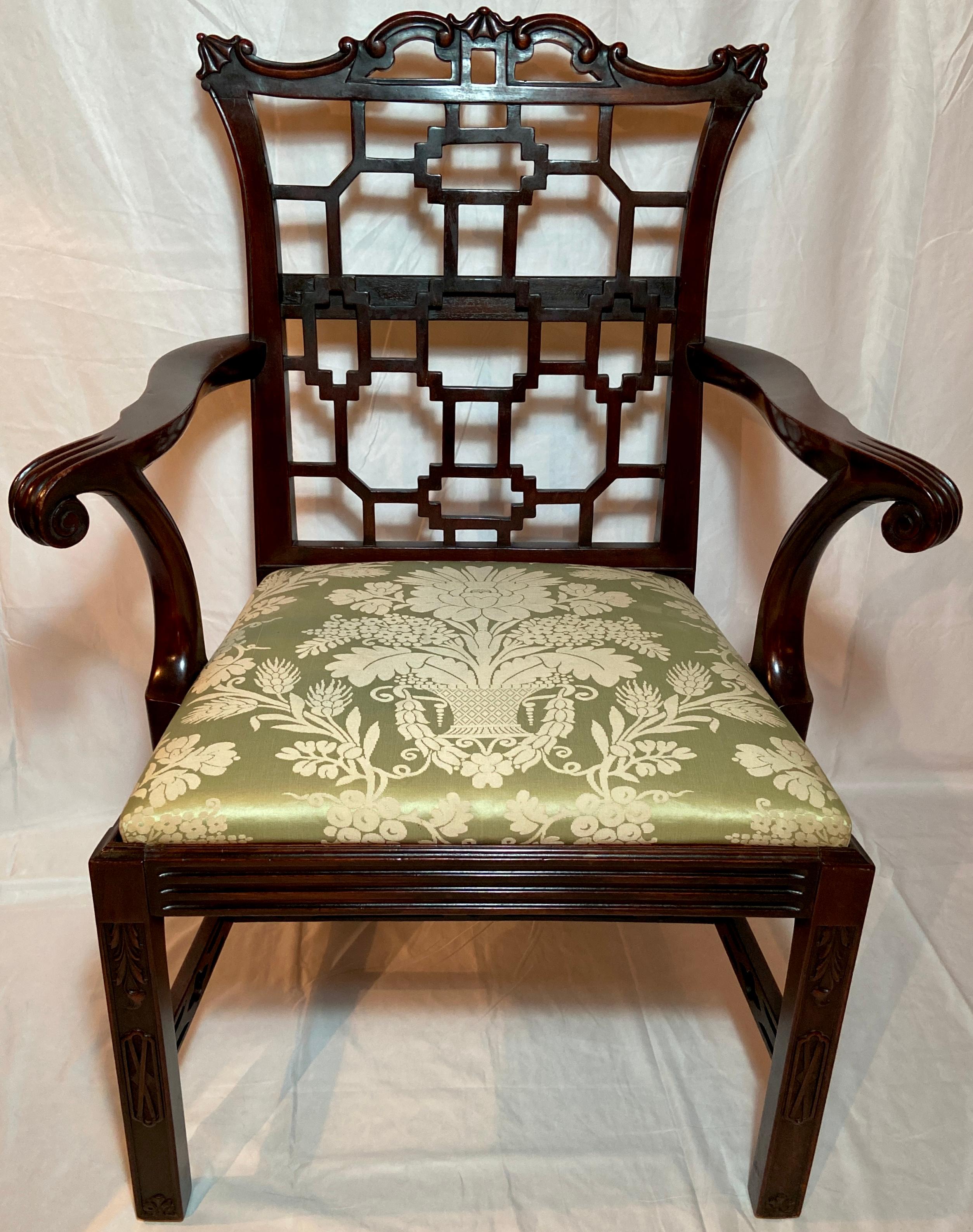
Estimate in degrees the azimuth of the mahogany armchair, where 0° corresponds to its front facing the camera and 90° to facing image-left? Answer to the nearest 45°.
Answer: approximately 0°
